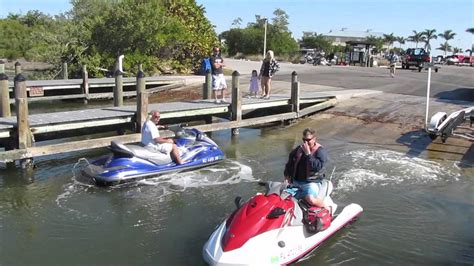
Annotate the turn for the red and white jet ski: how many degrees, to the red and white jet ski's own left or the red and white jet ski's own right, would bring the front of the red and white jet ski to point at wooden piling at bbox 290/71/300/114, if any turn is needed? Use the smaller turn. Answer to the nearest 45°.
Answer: approximately 135° to the red and white jet ski's own right

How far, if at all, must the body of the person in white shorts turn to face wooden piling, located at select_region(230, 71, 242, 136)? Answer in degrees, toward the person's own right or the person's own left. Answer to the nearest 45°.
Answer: approximately 45° to the person's own left

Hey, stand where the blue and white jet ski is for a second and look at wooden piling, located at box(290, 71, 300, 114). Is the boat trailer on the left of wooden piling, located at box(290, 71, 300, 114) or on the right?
right

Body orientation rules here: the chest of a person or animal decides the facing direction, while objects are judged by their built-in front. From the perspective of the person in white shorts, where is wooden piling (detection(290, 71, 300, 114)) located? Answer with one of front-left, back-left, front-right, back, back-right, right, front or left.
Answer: front-left

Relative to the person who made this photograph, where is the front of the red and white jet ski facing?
facing the viewer and to the left of the viewer

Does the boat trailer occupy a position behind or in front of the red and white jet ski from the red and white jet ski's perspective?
behind

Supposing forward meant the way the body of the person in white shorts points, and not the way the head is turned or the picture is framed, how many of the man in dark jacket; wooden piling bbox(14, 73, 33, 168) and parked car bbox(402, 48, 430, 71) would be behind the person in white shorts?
1

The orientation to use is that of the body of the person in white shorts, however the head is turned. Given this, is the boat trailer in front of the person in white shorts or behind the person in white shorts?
in front

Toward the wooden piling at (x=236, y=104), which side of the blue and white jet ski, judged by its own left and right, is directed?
front
